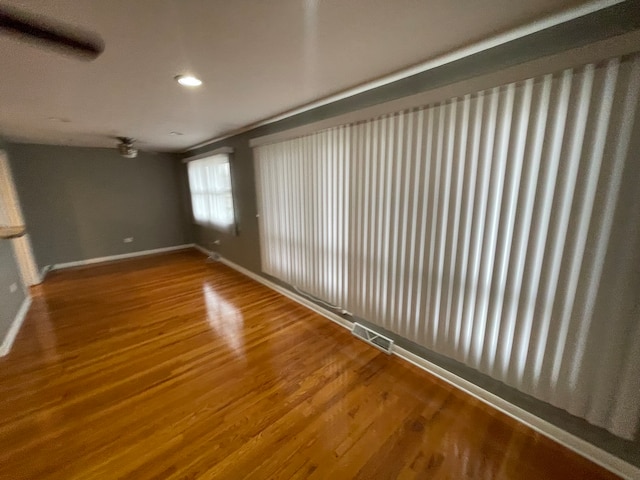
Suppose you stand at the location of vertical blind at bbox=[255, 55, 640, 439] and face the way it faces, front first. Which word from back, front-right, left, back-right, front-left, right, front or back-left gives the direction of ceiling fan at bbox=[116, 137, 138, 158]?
front-right

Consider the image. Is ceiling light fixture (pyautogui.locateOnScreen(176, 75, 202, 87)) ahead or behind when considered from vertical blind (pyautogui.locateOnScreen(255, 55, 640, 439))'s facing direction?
ahead

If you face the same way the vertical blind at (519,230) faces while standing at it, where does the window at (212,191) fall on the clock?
The window is roughly at 2 o'clock from the vertical blind.

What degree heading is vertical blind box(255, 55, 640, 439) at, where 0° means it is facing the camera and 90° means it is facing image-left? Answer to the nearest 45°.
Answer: approximately 45°
